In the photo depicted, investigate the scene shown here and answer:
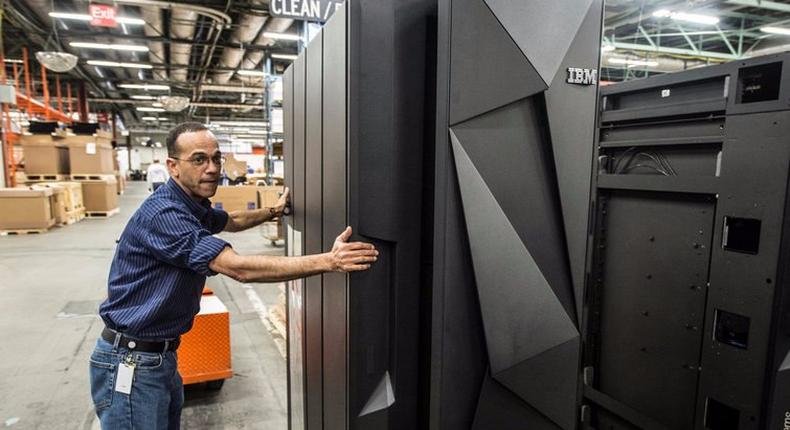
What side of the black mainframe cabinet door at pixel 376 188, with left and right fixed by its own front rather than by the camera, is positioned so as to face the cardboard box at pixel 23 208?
back

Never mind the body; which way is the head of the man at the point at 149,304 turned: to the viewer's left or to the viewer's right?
to the viewer's right

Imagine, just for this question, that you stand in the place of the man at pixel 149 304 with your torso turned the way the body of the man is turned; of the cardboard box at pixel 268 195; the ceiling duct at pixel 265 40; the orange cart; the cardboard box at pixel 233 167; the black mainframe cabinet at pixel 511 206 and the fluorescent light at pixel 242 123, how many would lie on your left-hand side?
5

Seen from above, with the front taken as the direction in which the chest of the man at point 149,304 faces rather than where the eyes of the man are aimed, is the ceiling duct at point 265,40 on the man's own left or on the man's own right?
on the man's own left

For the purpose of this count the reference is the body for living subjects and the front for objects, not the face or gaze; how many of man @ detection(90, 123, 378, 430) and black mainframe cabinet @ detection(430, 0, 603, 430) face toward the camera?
1

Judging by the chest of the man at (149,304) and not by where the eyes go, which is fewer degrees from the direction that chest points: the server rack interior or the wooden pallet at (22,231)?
the server rack interior

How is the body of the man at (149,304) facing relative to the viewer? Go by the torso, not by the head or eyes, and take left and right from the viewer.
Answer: facing to the right of the viewer

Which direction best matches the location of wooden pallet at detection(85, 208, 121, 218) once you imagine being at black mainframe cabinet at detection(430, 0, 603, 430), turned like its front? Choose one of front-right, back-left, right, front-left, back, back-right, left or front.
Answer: back-right

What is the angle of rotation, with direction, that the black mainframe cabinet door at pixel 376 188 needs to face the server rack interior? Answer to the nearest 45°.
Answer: approximately 90° to its left

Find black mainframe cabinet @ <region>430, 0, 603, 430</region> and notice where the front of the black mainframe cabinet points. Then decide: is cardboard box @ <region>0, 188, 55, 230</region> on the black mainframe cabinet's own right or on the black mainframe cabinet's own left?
on the black mainframe cabinet's own right

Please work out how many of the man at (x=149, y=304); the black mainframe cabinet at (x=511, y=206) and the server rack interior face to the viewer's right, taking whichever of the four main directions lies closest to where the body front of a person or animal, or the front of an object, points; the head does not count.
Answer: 1

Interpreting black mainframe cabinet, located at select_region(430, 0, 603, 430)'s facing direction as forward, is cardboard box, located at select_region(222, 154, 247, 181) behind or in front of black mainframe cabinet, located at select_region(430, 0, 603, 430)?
behind

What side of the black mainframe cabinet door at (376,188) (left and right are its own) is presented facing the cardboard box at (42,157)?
back
